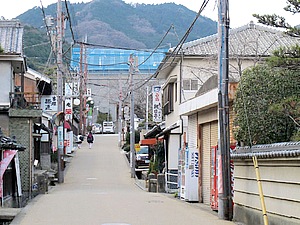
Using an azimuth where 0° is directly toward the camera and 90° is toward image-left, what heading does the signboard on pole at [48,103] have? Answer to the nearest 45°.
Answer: approximately 0°

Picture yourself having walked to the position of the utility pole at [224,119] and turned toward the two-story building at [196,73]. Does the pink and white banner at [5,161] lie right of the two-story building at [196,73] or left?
left

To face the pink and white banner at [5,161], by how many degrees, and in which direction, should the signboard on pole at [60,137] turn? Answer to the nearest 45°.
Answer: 0° — it already faces it

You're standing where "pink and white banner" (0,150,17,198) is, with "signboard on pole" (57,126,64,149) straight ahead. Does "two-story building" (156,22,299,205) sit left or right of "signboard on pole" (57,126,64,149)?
right

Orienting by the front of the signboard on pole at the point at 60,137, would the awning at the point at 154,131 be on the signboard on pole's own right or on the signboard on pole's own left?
on the signboard on pole's own left

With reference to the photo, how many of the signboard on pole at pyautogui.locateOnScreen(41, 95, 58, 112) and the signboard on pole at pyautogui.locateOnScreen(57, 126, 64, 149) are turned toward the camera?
2

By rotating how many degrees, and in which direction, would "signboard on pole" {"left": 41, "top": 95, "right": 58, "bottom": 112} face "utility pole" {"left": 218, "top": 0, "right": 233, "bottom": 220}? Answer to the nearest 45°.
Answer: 0° — it already faces it

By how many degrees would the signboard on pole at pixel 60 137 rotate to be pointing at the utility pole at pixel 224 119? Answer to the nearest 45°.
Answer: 0° — it already faces it
